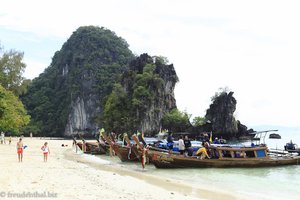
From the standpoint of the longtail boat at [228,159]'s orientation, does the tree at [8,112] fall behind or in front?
in front

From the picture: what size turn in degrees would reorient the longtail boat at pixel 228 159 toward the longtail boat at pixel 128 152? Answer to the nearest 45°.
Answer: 0° — it already faces it

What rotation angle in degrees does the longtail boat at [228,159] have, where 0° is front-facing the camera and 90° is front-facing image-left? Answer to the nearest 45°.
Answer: approximately 90°
